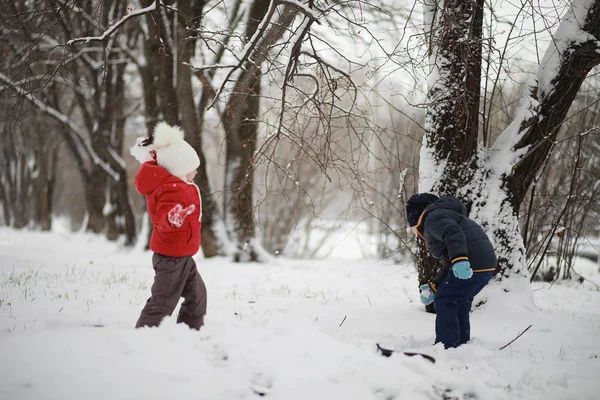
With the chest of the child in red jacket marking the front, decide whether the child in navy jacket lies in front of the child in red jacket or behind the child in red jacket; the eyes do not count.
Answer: in front

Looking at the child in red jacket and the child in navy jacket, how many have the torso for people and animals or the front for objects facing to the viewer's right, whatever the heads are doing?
1

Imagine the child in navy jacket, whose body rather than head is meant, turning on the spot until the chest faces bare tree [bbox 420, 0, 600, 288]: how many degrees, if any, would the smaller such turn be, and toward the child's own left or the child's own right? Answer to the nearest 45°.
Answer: approximately 90° to the child's own right

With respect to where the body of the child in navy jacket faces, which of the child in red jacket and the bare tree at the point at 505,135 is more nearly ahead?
the child in red jacket

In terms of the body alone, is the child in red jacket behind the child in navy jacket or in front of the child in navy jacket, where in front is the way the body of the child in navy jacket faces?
in front

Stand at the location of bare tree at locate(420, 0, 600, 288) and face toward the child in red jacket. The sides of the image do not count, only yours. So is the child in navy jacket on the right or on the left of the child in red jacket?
left

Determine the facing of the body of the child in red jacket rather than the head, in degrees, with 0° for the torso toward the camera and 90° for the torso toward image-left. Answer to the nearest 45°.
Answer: approximately 270°

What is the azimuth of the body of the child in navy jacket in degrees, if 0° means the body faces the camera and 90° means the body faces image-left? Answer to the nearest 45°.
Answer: approximately 90°
